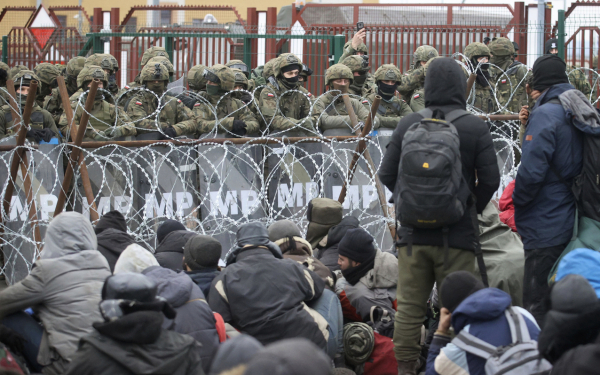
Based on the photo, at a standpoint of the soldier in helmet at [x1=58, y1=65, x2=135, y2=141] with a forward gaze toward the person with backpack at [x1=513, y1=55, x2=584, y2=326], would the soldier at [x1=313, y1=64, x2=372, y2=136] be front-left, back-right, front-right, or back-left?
front-left

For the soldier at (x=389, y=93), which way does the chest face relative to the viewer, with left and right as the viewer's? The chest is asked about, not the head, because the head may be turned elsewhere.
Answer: facing the viewer

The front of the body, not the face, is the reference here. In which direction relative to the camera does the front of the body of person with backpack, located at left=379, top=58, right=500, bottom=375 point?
away from the camera

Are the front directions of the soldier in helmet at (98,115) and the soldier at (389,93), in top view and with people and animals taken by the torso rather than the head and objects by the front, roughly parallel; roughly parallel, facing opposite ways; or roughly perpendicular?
roughly parallel

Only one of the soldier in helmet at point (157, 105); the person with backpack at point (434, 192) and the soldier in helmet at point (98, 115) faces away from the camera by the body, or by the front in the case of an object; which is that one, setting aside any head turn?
the person with backpack

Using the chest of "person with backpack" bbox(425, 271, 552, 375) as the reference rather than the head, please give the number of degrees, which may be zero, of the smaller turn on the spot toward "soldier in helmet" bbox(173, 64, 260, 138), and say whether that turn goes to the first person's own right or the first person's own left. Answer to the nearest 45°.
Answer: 0° — they already face them

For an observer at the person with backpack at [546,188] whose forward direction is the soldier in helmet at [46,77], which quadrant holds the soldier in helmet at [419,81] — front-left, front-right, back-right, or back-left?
front-right

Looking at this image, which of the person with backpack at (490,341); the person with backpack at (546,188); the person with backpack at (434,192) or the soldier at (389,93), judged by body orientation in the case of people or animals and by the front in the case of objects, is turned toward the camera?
the soldier

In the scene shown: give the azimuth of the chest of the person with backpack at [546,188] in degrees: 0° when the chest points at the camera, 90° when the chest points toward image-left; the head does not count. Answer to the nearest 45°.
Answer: approximately 135°

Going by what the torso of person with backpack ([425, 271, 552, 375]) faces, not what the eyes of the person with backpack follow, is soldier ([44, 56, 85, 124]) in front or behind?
in front

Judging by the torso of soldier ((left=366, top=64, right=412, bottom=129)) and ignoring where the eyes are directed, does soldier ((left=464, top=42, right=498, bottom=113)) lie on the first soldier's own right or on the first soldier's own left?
on the first soldier's own left

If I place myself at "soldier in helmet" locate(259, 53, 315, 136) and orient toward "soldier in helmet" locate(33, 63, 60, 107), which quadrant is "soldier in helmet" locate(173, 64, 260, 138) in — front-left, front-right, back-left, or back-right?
front-left

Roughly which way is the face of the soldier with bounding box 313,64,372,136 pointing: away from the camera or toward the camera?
toward the camera

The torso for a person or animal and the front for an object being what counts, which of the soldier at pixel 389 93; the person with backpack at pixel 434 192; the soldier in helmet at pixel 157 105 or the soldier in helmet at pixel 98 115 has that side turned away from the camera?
the person with backpack

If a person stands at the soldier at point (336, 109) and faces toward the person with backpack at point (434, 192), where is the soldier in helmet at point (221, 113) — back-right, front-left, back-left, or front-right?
back-right

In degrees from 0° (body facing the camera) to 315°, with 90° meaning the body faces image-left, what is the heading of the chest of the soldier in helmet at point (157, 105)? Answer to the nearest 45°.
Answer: approximately 0°

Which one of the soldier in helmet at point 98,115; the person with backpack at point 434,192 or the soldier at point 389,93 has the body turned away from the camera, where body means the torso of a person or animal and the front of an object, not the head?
the person with backpack

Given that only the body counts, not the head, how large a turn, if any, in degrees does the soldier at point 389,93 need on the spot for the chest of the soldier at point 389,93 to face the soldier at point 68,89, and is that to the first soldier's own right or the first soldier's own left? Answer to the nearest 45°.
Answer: approximately 90° to the first soldier's own right

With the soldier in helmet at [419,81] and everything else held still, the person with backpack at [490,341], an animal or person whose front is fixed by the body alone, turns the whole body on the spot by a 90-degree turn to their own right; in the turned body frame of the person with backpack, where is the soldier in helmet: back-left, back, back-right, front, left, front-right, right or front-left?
front-left

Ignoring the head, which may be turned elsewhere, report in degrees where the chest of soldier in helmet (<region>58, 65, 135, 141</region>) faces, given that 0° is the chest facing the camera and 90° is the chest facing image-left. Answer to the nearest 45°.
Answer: approximately 0°
